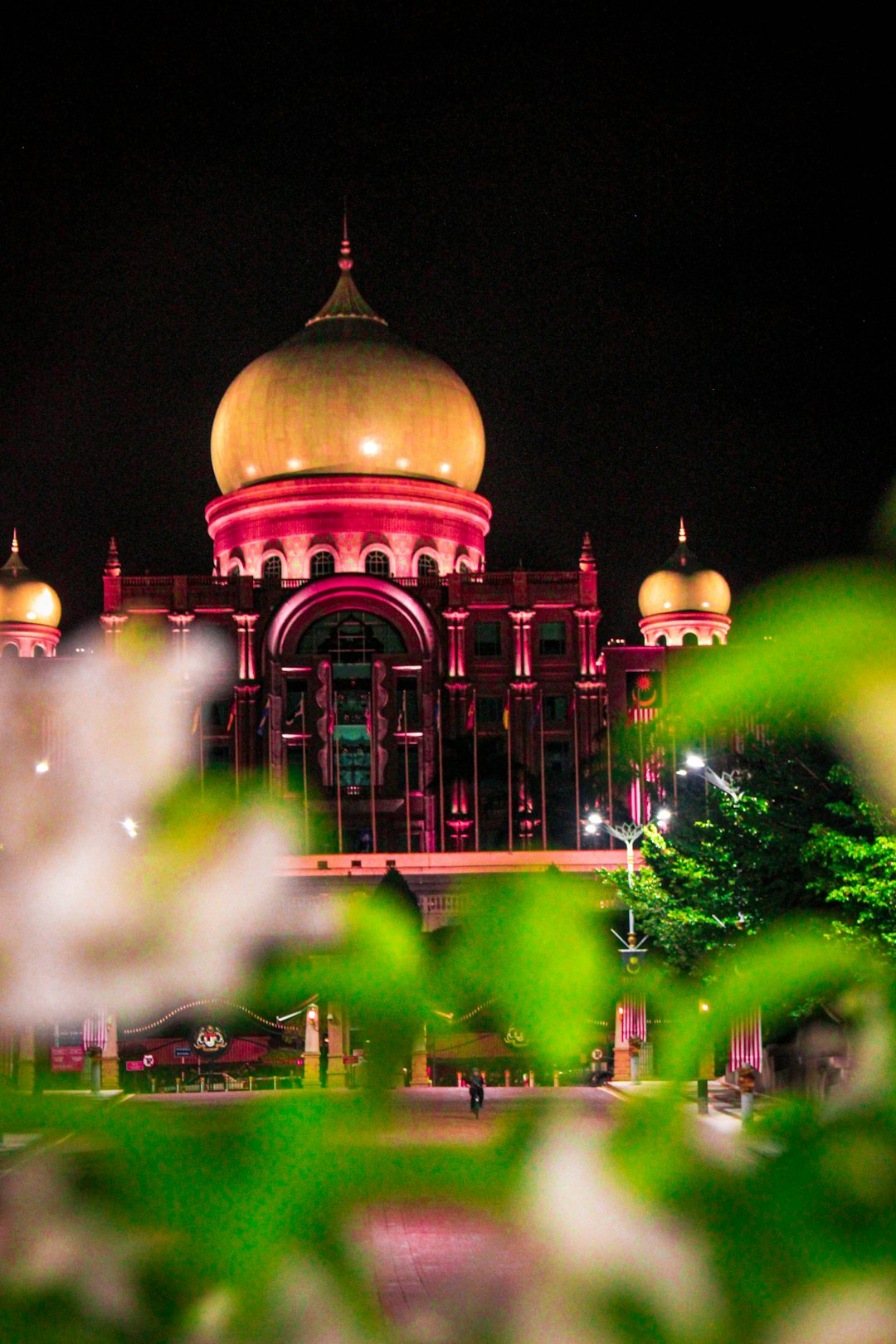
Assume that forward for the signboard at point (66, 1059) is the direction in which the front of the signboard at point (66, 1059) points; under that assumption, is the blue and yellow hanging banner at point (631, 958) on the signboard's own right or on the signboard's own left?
on the signboard's own left

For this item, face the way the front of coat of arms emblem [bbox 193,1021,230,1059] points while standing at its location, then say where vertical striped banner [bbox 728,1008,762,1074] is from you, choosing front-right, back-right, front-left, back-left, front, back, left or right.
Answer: front-left

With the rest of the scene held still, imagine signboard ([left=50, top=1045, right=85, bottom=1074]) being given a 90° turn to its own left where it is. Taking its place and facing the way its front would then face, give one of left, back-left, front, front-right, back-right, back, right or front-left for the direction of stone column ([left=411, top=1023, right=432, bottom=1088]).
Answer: front-right

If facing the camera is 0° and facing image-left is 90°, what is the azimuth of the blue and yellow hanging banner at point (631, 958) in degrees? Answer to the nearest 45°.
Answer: approximately 0°

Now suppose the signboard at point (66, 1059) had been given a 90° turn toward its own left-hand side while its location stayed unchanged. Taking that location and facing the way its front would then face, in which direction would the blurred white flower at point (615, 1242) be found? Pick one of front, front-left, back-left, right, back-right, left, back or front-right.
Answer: front-right

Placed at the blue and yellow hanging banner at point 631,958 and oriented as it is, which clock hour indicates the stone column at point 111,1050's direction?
The stone column is roughly at 3 o'clock from the blue and yellow hanging banner.
